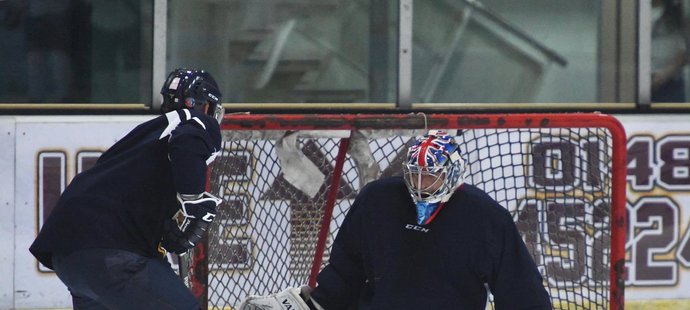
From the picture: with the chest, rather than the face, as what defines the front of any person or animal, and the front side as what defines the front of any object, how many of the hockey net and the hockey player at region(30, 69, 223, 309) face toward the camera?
1

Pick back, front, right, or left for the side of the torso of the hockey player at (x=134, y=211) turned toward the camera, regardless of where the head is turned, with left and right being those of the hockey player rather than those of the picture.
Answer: right

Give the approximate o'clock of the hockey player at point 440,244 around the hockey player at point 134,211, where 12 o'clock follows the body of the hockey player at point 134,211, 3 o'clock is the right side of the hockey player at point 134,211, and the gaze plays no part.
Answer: the hockey player at point 440,244 is roughly at 1 o'clock from the hockey player at point 134,211.
